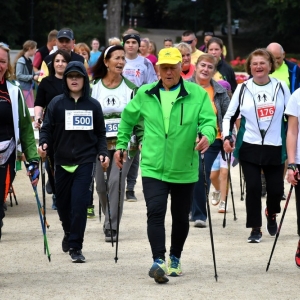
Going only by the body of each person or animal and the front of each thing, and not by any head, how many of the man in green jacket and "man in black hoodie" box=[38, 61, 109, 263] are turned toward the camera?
2

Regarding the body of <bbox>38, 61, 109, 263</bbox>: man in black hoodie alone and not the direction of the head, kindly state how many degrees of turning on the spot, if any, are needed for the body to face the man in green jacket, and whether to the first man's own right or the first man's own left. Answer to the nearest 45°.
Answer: approximately 45° to the first man's own left

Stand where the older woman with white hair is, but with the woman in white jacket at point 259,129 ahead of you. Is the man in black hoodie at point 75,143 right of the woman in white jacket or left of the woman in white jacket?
right

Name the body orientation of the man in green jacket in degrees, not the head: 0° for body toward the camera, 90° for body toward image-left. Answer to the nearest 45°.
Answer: approximately 0°

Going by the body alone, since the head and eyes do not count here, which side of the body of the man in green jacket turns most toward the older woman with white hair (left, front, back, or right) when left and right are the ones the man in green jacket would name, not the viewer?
back
